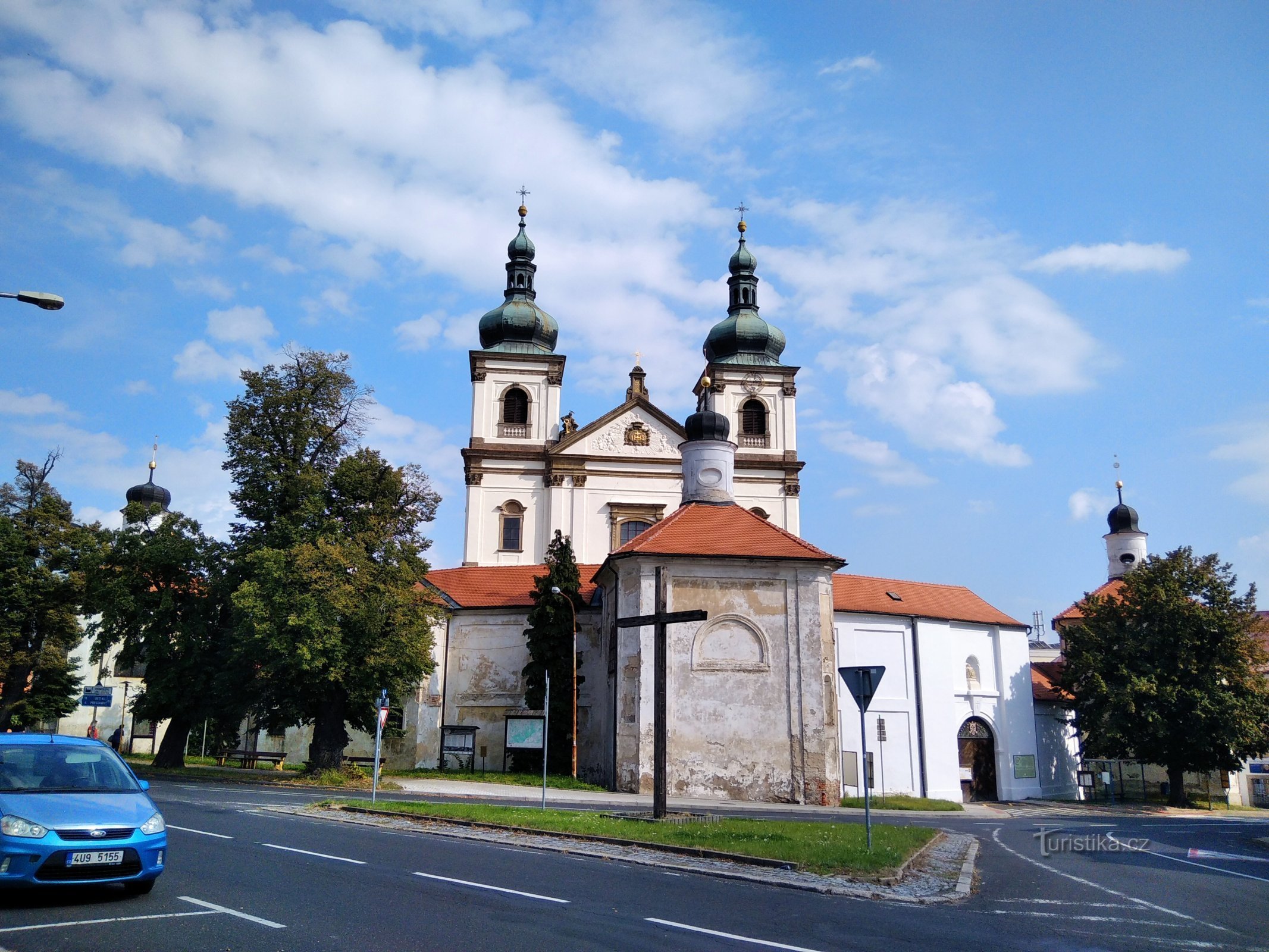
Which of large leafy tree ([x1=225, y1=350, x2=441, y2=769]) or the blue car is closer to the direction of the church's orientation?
the blue car

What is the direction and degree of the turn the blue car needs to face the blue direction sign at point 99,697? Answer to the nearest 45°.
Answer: approximately 135° to its left

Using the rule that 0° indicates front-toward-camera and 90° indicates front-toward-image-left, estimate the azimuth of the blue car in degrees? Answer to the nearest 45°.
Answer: approximately 315°

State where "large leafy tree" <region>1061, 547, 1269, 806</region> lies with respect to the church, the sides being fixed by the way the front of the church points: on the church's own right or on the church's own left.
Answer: on the church's own left

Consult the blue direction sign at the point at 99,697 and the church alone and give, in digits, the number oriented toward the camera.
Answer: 2

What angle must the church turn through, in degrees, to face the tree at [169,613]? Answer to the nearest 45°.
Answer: approximately 90° to its right

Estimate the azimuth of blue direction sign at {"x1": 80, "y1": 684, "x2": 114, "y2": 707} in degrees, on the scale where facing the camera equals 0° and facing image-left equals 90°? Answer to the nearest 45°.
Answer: approximately 0°

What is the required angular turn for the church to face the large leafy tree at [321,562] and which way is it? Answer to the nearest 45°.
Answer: approximately 45° to its right
